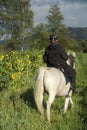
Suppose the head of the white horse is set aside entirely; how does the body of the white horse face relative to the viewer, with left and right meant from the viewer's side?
facing away from the viewer and to the right of the viewer
